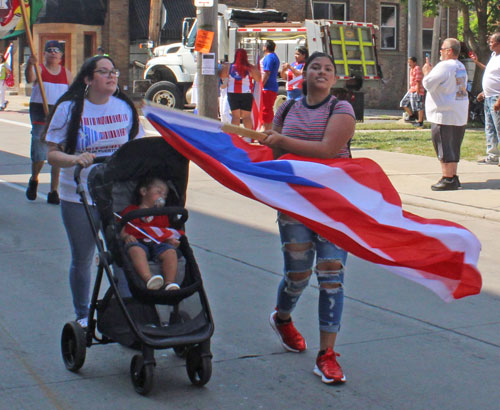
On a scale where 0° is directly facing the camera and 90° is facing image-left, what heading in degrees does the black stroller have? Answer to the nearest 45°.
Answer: approximately 315°

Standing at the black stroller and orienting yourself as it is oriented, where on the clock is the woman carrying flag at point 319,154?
The woman carrying flag is roughly at 10 o'clock from the black stroller.

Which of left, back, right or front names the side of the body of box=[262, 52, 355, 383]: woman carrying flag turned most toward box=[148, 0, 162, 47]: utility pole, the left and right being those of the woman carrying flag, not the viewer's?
back

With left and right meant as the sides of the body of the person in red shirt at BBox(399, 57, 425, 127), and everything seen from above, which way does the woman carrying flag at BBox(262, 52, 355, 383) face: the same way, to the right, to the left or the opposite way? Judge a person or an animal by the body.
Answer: to the left

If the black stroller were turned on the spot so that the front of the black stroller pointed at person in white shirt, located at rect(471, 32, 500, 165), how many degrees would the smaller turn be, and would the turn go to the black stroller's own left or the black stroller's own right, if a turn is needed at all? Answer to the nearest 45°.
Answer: approximately 90° to the black stroller's own left

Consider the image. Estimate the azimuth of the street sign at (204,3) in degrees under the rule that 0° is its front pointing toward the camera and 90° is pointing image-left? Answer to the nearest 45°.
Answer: approximately 0°

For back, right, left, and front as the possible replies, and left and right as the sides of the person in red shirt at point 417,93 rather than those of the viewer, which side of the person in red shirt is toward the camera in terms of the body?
left
